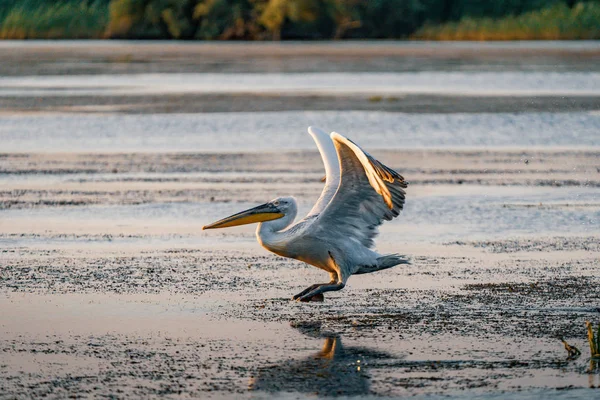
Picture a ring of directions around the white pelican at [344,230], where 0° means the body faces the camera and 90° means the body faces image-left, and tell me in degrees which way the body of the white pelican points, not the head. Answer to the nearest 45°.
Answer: approximately 90°
